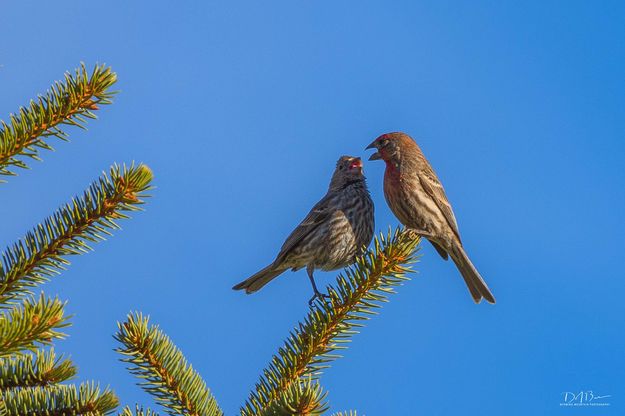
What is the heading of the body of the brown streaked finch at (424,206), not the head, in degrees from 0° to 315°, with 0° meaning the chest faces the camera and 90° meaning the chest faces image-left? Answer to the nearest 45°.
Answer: approximately 90°
